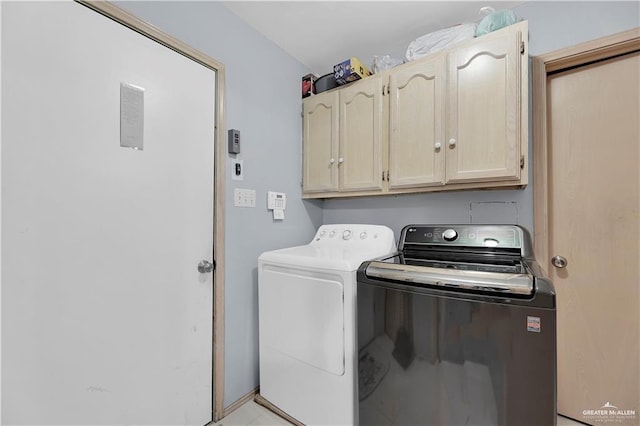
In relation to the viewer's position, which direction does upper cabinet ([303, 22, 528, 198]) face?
facing the viewer and to the left of the viewer

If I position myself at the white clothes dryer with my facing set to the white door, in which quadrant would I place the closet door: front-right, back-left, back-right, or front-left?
back-left

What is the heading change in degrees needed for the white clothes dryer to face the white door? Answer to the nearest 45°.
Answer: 0° — it already faces it

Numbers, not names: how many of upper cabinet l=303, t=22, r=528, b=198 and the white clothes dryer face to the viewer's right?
0

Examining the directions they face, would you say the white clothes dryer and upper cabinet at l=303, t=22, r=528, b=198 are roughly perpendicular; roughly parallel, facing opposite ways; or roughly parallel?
roughly parallel

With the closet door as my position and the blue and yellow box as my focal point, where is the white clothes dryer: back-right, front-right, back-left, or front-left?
front-left

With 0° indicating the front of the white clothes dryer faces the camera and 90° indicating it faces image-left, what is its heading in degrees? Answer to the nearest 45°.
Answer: approximately 45°

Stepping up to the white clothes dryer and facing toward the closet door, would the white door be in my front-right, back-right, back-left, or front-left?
back-right
